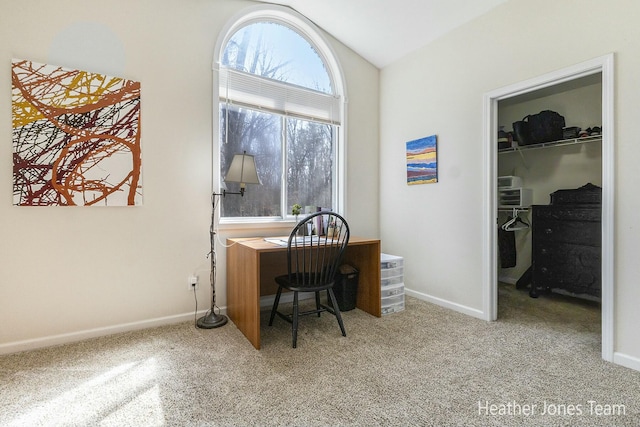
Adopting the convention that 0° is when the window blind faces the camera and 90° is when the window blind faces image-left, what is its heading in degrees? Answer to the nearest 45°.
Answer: approximately 315°

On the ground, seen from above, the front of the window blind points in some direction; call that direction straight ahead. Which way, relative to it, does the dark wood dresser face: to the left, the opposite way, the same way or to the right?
to the right

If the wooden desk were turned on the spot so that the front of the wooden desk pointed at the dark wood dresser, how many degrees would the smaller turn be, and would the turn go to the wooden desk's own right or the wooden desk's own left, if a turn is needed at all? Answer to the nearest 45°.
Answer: approximately 45° to the wooden desk's own left

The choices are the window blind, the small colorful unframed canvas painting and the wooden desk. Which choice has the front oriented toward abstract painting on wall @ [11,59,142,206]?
the small colorful unframed canvas painting

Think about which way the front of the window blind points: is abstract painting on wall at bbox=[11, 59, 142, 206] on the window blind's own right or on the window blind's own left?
on the window blind's own right

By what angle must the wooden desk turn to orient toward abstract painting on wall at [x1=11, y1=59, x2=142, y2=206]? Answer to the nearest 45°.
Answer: approximately 135° to its right

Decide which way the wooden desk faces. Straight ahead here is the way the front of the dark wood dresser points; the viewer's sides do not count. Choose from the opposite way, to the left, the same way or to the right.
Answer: to the left

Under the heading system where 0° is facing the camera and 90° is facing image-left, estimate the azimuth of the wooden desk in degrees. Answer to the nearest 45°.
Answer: approximately 315°
